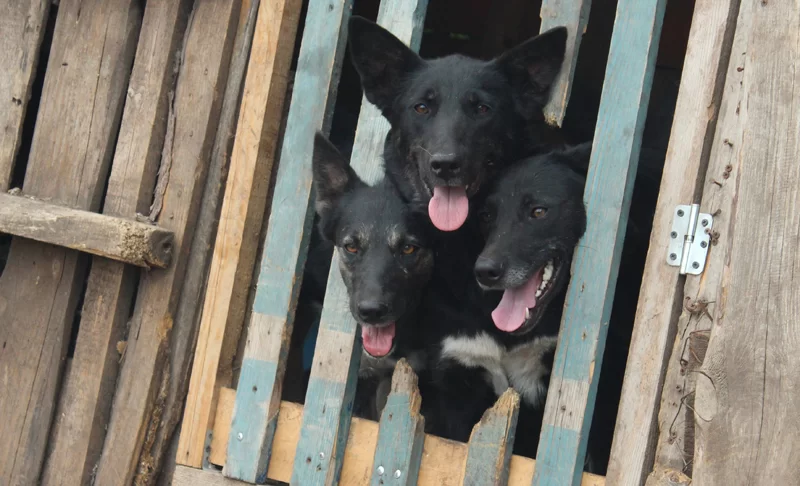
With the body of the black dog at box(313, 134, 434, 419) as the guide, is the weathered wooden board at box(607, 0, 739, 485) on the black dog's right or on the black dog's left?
on the black dog's left

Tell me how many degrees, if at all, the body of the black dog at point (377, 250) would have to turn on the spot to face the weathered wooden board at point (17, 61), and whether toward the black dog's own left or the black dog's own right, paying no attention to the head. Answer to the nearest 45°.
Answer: approximately 90° to the black dog's own right

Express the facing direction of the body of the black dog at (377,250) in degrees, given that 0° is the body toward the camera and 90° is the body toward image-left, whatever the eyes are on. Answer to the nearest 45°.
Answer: approximately 0°

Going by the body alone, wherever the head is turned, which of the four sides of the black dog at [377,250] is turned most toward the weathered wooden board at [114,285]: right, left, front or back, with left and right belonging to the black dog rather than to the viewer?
right

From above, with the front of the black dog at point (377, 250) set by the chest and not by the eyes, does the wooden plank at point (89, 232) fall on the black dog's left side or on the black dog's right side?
on the black dog's right side
